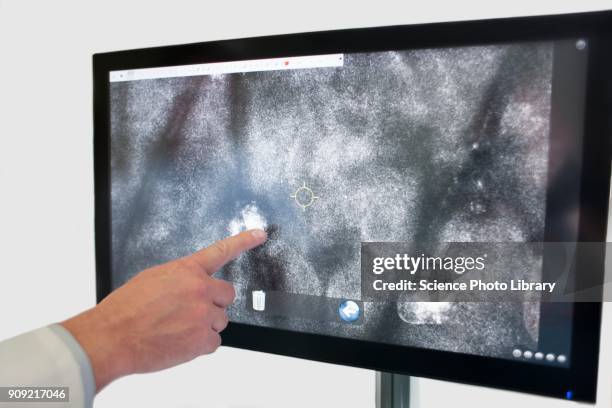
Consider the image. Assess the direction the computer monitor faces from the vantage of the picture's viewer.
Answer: facing the viewer and to the left of the viewer
